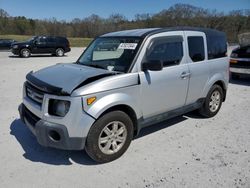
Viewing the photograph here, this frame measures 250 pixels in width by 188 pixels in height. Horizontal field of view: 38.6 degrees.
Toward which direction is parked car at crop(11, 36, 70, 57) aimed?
to the viewer's left

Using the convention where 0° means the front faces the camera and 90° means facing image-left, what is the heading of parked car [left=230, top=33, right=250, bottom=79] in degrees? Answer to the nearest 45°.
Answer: approximately 0°

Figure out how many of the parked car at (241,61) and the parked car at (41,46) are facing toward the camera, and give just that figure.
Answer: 1

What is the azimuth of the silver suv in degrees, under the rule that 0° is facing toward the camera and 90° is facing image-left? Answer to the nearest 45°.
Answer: approximately 45°

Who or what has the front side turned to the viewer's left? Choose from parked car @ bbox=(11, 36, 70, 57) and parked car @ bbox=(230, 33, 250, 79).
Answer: parked car @ bbox=(11, 36, 70, 57)

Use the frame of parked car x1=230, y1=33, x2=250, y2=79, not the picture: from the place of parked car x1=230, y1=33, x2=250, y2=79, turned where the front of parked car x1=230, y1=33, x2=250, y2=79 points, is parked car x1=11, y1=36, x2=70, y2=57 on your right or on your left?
on your right

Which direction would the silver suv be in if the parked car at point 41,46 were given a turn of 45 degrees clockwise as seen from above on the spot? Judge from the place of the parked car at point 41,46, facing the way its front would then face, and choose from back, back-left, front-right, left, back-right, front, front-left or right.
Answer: back-left
